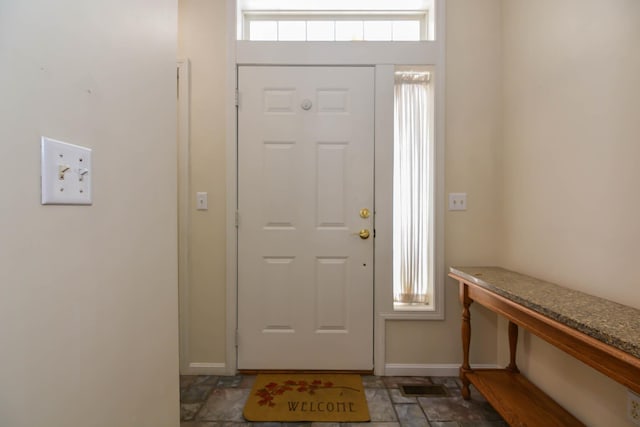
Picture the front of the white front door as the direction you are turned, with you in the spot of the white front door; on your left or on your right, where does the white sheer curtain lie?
on your left

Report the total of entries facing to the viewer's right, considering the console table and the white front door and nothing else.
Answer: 0

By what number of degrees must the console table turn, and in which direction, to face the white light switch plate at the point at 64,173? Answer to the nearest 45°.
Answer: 0° — it already faces it

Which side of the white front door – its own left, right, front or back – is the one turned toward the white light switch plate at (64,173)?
front

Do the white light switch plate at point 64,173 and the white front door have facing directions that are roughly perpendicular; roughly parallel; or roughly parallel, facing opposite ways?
roughly perpendicular

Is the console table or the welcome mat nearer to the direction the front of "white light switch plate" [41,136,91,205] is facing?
the console table

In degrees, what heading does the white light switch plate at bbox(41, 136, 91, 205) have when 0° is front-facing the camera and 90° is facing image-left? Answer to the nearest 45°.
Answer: approximately 315°

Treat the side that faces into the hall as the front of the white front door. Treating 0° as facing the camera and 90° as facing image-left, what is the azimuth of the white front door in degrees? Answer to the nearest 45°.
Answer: approximately 0°

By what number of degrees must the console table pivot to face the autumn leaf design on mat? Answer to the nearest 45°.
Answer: approximately 45° to its right

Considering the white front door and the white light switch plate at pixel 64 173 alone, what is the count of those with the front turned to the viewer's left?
0

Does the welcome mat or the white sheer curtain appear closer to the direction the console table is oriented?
the welcome mat
